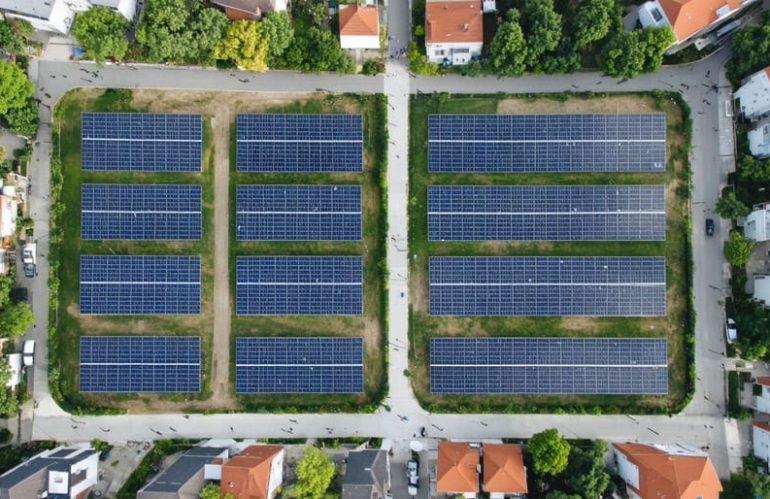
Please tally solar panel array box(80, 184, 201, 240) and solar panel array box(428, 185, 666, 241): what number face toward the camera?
2

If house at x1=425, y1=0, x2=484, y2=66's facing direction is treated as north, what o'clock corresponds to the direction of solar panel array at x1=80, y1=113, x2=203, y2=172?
The solar panel array is roughly at 3 o'clock from the house.

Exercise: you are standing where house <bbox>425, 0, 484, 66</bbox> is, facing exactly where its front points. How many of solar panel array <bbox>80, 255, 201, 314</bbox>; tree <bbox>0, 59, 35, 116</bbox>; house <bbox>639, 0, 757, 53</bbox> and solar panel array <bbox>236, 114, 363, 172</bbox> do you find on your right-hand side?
3

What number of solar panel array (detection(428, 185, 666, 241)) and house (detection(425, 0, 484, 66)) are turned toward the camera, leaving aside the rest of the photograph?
2

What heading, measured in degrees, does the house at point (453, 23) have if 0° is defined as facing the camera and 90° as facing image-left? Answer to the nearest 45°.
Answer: approximately 0°
